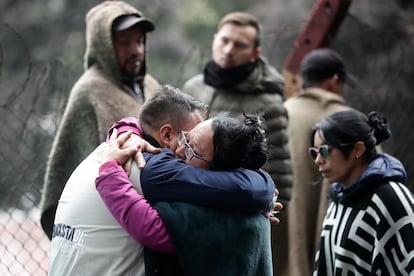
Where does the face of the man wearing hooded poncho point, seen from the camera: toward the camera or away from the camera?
toward the camera

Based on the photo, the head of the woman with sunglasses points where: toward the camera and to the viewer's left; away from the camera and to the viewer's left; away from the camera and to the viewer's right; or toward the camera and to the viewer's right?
toward the camera and to the viewer's left

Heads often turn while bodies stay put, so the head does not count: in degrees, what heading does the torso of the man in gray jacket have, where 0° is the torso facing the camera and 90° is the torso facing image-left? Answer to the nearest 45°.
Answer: approximately 45°

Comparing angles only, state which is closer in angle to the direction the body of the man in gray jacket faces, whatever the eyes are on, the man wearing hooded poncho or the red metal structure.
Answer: the man wearing hooded poncho

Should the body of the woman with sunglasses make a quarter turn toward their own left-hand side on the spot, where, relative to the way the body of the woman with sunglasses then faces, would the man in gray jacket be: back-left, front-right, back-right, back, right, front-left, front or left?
back

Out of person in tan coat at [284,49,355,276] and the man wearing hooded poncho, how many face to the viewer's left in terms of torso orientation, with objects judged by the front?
0

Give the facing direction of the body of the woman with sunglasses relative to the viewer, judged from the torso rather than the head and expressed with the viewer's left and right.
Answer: facing the viewer and to the left of the viewer

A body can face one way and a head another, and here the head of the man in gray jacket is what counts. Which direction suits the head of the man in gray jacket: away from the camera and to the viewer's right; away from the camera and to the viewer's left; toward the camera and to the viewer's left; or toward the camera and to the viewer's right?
toward the camera and to the viewer's left

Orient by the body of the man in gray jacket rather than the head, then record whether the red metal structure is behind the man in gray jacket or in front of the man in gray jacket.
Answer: behind

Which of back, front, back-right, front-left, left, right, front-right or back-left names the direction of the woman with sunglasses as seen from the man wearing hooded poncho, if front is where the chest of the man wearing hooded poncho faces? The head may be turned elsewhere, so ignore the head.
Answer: front
